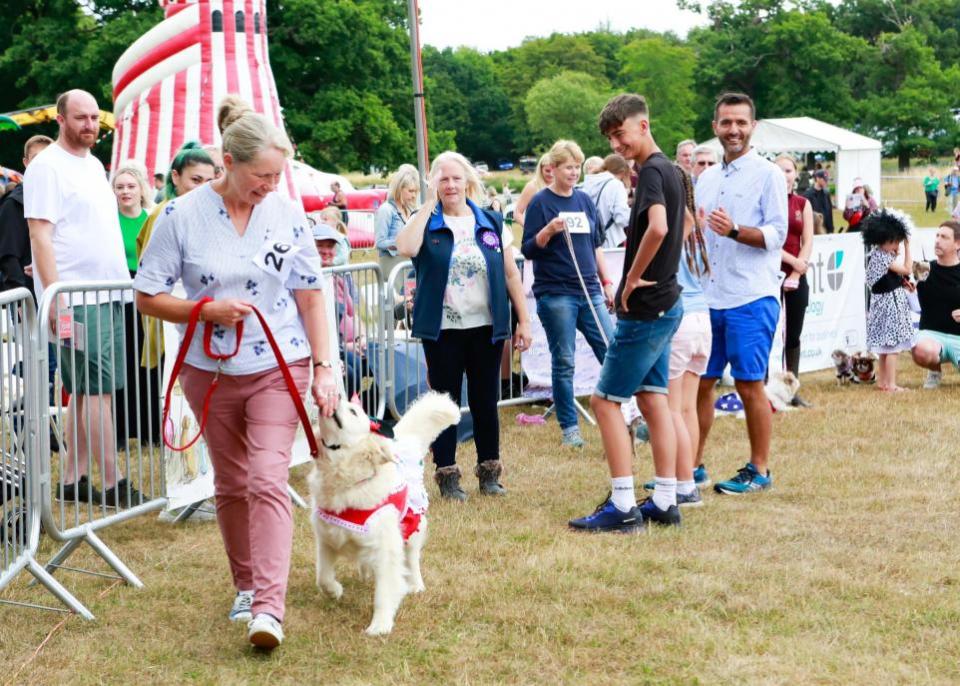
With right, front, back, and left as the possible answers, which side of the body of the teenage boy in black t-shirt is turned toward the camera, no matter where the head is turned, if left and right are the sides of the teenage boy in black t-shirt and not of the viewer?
left

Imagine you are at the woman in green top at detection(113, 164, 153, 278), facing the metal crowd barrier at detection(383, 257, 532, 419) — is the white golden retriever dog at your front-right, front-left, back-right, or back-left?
front-right

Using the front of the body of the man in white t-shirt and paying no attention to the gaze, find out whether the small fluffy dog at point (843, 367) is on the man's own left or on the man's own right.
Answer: on the man's own left

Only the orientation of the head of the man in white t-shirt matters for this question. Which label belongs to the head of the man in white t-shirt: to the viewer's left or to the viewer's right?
to the viewer's right

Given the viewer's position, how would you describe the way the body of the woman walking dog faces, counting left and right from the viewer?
facing the viewer

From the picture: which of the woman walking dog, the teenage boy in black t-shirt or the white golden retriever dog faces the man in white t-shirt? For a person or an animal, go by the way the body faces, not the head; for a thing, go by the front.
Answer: the teenage boy in black t-shirt

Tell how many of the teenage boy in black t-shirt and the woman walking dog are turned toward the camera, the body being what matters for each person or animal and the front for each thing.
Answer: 1

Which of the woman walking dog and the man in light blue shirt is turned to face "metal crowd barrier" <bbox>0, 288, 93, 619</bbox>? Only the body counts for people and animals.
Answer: the man in light blue shirt

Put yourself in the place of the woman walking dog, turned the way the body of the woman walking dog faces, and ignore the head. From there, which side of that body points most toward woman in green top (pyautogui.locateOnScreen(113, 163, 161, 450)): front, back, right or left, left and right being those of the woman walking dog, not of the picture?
back

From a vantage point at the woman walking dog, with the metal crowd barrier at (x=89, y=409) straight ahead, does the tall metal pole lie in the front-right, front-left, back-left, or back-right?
front-right

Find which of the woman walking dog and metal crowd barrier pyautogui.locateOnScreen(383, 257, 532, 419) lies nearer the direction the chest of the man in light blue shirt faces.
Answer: the woman walking dog

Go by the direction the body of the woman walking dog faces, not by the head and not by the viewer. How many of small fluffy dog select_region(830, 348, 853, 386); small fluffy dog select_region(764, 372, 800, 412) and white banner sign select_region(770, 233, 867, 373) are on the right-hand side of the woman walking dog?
0

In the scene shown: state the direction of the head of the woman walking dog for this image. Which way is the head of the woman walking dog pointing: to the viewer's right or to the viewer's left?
to the viewer's right

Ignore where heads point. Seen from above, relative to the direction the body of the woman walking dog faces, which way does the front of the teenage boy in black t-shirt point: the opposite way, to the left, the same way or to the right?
to the right

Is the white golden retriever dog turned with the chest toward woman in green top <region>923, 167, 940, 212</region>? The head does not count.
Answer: no
